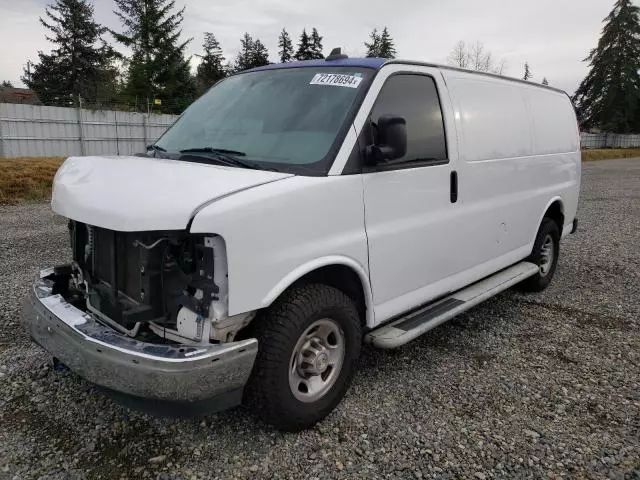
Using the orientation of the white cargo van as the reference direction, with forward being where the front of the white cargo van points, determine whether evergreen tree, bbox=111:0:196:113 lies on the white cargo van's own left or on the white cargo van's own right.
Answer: on the white cargo van's own right

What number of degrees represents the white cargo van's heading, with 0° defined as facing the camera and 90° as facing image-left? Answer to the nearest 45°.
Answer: approximately 45°

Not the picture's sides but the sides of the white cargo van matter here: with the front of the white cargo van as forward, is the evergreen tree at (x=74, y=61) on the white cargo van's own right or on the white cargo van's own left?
on the white cargo van's own right

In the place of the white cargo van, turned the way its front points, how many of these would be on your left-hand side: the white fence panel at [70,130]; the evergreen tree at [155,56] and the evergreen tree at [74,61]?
0

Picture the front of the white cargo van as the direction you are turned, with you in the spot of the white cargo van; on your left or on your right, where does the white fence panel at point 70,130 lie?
on your right
